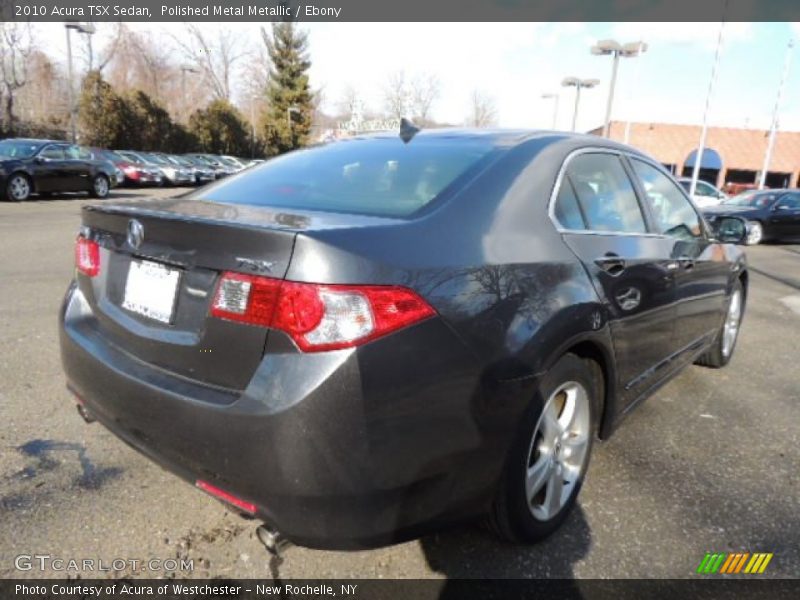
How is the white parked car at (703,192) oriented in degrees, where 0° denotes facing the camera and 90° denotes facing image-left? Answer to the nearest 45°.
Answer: approximately 315°

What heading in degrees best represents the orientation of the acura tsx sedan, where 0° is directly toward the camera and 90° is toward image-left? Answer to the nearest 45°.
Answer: approximately 225°

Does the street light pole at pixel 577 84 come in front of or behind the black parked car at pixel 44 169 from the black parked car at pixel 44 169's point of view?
behind

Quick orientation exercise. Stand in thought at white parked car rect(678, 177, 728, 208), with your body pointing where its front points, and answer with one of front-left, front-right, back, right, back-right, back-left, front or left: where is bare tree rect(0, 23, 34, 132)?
back-right

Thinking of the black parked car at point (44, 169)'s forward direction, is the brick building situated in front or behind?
behind

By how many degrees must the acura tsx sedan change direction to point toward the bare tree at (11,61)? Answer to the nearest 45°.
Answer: approximately 90° to its left

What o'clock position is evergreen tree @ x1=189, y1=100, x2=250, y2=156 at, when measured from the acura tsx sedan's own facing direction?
The evergreen tree is roughly at 10 o'clock from the acura tsx sedan.

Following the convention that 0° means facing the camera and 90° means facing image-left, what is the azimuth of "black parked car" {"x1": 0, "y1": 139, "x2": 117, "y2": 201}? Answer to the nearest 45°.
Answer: approximately 45°
